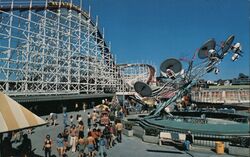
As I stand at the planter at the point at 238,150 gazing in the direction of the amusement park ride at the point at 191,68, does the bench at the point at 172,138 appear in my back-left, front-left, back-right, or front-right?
front-left

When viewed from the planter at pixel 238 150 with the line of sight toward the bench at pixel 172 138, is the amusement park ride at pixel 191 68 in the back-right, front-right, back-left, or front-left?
front-right

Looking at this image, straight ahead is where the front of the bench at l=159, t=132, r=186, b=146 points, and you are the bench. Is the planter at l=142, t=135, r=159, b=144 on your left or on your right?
on your right

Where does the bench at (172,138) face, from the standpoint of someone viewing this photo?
facing the viewer and to the left of the viewer

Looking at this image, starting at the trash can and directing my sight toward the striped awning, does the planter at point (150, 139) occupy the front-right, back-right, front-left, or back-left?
front-right

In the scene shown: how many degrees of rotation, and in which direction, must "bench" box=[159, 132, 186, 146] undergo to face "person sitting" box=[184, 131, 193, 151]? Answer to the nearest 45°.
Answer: approximately 135° to its left

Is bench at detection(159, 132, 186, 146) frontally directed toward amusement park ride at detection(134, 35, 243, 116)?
no

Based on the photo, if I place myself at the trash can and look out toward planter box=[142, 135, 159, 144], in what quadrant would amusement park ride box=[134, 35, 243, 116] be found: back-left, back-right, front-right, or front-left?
front-right

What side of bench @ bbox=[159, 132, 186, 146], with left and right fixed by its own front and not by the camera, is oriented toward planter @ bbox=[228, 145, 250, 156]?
left
